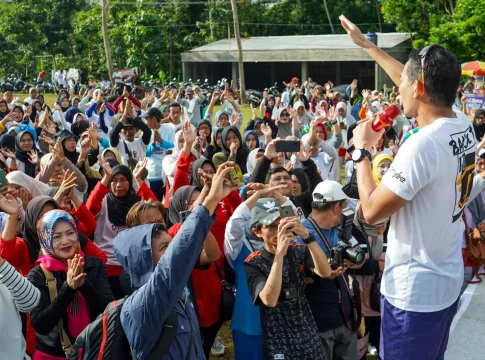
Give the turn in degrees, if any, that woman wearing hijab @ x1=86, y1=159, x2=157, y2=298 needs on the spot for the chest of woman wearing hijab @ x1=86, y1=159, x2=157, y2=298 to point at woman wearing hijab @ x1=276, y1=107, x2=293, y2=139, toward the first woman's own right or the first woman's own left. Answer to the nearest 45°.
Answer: approximately 135° to the first woman's own left

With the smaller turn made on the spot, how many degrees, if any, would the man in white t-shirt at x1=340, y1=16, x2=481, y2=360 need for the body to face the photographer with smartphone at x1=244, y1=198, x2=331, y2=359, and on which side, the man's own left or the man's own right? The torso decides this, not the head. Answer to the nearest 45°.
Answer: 0° — they already face them

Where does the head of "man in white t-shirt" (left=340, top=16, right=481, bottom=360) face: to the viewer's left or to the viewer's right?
to the viewer's left

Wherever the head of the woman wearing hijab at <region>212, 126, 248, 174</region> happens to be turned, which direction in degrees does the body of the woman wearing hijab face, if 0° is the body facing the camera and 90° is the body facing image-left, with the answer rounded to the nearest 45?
approximately 0°

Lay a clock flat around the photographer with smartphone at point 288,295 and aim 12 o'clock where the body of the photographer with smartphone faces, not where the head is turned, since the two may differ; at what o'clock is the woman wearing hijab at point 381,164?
The woman wearing hijab is roughly at 8 o'clock from the photographer with smartphone.

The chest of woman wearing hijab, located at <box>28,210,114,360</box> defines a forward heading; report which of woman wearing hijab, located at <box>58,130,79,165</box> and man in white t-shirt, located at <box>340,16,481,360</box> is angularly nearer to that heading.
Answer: the man in white t-shirt

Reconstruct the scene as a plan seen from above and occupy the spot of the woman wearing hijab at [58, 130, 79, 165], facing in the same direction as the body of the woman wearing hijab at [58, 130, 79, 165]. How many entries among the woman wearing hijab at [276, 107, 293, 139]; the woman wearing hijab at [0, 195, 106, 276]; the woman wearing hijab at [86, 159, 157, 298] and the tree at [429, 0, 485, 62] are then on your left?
2
